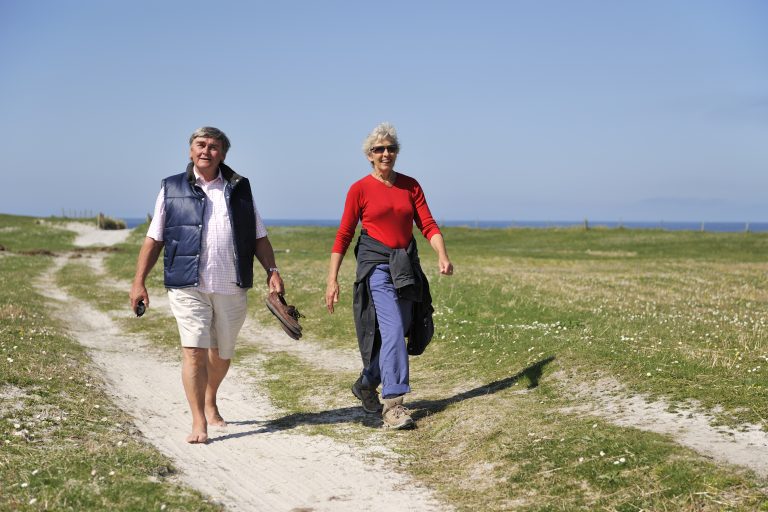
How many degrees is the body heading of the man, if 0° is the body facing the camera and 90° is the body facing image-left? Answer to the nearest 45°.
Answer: approximately 0°

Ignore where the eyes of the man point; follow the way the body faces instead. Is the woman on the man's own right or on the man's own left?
on the man's own left
